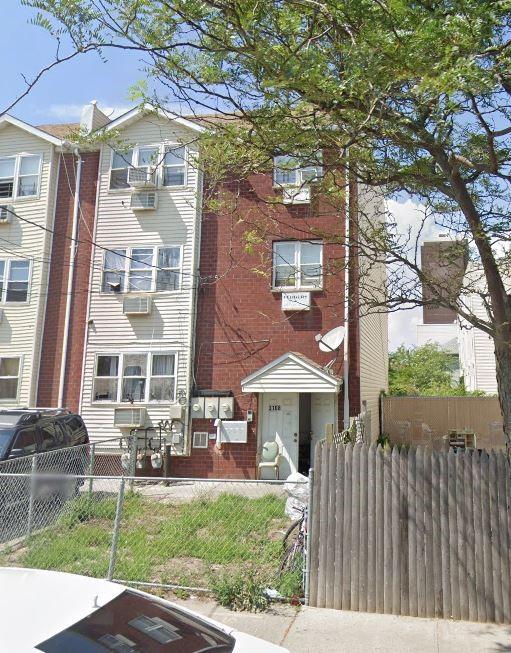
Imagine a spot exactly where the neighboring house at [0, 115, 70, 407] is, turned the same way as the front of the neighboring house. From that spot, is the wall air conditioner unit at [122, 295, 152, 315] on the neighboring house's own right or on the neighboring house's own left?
on the neighboring house's own left

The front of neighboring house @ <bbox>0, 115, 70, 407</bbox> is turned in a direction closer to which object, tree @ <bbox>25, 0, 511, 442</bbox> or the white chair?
the tree

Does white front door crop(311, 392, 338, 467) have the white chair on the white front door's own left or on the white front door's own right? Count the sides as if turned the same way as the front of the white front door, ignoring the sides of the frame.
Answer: on the white front door's own right

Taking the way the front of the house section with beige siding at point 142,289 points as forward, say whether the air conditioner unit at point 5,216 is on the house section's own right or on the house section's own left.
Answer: on the house section's own right

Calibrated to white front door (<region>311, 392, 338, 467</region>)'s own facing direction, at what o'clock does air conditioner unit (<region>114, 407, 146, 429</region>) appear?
The air conditioner unit is roughly at 3 o'clock from the white front door.

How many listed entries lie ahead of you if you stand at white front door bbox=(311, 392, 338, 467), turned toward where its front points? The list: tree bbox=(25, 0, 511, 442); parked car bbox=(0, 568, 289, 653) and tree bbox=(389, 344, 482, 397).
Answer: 2

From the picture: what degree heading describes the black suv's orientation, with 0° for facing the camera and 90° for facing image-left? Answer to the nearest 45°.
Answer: approximately 45°

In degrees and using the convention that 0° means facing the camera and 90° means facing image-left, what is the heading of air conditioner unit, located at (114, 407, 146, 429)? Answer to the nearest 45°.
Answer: approximately 0°
